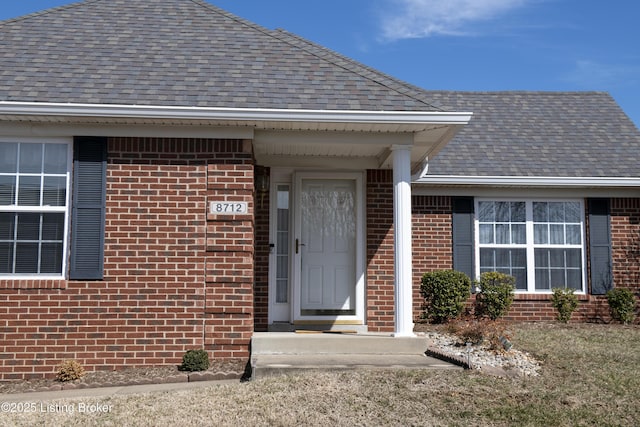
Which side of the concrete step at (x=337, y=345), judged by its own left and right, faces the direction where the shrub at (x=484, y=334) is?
left

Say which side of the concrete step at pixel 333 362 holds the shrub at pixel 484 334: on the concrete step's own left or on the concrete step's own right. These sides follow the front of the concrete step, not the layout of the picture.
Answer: on the concrete step's own left

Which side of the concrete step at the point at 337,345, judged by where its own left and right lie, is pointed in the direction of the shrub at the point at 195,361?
right

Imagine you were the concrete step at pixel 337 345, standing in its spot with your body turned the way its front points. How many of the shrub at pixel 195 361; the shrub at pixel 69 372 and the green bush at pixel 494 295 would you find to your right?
2

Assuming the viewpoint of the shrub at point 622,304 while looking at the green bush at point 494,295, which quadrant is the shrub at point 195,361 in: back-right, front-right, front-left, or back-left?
front-left

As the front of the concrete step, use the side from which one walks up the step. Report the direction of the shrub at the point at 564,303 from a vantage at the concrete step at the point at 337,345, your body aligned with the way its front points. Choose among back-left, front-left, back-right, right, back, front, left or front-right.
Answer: back-left

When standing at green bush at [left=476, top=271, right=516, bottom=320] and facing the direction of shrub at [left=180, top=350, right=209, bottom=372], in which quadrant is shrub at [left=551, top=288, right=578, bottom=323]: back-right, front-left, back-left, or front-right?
back-left

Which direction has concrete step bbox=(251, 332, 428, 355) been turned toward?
toward the camera

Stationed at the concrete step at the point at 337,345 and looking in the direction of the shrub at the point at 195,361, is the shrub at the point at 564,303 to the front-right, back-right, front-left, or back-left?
back-right

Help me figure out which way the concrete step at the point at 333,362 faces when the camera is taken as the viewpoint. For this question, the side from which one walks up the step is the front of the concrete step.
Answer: facing the viewer

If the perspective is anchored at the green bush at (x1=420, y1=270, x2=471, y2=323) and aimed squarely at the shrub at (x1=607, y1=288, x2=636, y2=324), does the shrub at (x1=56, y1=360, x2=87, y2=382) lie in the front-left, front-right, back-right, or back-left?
back-right

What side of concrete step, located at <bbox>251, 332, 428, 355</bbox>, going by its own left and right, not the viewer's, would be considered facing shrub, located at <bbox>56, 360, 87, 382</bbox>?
right

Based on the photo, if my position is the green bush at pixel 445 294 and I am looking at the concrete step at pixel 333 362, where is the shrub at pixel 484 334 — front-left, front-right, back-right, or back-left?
front-left

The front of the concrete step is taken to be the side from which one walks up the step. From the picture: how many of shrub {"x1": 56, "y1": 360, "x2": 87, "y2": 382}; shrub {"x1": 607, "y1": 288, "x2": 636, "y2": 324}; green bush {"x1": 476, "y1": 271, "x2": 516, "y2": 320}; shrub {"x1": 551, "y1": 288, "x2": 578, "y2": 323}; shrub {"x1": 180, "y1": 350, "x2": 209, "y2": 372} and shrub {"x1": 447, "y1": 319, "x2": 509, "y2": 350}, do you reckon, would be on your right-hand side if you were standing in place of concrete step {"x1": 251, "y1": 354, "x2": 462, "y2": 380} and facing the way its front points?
2

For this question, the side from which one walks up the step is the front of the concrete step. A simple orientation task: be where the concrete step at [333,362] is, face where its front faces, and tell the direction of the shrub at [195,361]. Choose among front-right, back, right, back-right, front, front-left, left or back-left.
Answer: right

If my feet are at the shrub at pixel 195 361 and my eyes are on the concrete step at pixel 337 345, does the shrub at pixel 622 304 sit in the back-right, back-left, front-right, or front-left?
front-left
